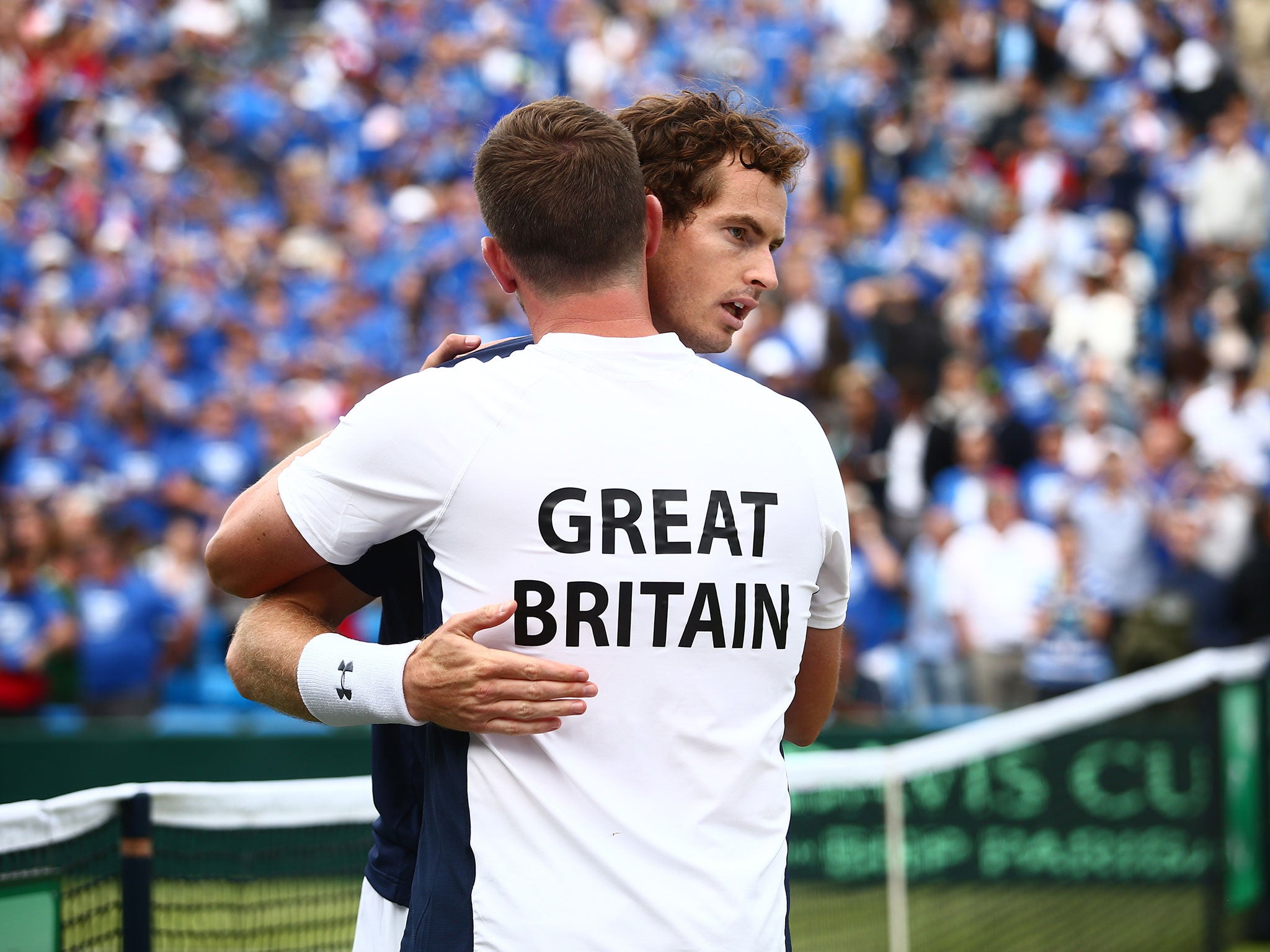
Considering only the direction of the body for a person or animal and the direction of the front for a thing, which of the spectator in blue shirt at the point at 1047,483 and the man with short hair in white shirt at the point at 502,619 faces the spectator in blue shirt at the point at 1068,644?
the spectator in blue shirt at the point at 1047,483

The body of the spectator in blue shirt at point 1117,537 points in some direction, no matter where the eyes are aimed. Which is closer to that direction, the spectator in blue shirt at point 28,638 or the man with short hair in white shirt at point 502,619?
the man with short hair in white shirt

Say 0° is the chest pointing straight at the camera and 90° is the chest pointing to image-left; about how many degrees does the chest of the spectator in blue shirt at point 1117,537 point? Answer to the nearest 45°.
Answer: approximately 0°

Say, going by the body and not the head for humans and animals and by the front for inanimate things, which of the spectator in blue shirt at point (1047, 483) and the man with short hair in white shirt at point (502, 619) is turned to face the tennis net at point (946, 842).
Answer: the spectator in blue shirt

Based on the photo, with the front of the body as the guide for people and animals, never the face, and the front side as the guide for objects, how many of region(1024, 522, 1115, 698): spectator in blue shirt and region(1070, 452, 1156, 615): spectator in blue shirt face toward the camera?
2

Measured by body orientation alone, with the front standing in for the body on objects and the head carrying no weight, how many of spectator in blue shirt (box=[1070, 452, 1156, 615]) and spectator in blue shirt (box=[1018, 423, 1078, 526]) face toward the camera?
2
